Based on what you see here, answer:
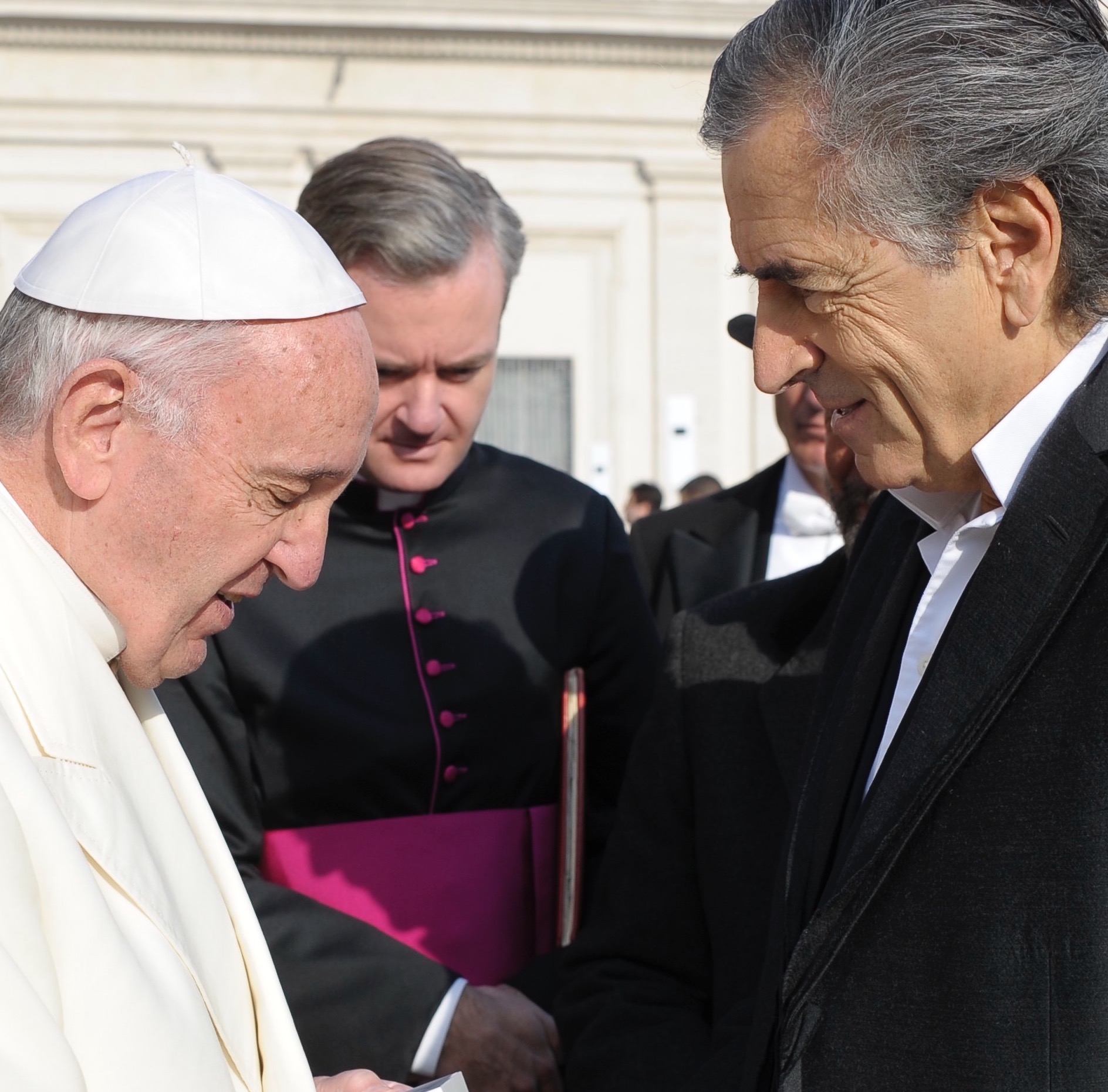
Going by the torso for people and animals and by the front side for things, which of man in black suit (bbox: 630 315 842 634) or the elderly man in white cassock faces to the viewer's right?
the elderly man in white cassock

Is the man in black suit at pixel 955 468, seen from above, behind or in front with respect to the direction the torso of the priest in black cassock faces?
in front

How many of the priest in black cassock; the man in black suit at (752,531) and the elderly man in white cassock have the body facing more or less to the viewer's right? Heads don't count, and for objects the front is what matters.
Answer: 1

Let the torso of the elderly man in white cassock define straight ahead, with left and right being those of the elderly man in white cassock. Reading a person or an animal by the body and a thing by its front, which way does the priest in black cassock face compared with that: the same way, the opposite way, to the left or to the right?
to the right

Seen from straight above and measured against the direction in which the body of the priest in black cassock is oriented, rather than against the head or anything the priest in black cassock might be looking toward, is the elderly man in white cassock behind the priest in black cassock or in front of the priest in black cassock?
in front

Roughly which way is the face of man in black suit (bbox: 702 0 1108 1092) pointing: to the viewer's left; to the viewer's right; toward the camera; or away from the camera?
to the viewer's left

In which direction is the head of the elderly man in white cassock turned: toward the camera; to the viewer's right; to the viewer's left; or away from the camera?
to the viewer's right

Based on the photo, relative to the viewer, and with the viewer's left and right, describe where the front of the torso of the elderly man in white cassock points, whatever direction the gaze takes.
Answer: facing to the right of the viewer

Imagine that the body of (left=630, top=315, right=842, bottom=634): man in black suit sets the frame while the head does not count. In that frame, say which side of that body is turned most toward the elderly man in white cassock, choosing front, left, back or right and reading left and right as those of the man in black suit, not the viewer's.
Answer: front
